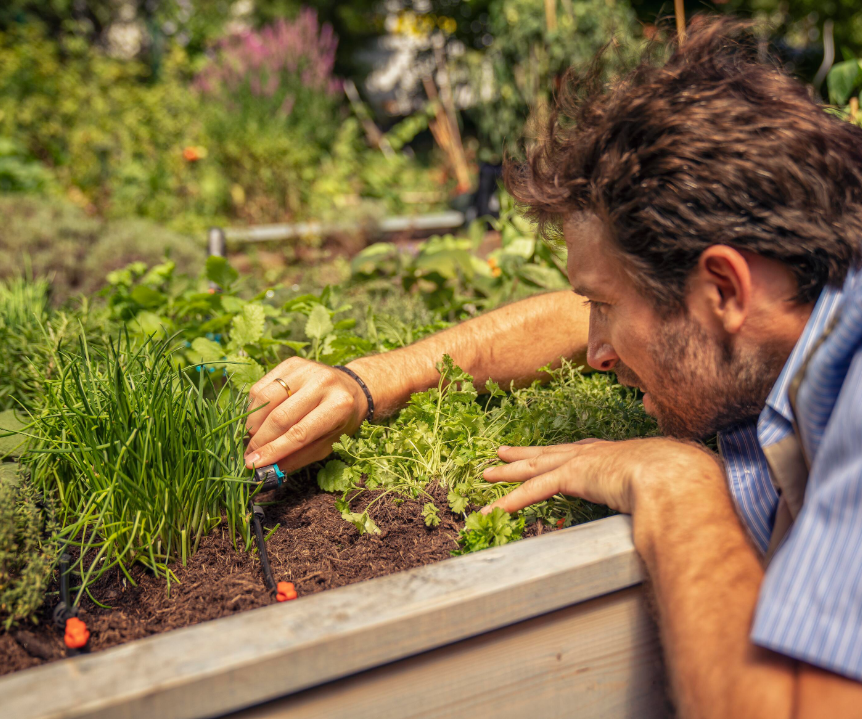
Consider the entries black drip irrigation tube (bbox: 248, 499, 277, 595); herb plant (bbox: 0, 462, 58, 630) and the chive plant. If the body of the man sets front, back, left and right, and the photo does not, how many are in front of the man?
3

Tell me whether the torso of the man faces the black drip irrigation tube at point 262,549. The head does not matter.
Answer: yes

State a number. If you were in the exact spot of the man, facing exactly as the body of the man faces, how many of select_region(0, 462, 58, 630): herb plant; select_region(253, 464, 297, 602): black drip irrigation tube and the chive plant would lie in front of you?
3

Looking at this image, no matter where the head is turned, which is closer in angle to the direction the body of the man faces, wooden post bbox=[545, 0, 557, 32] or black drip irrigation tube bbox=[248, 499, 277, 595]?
the black drip irrigation tube

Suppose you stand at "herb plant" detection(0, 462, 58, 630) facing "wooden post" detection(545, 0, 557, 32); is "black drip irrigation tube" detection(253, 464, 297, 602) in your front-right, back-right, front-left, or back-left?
front-right

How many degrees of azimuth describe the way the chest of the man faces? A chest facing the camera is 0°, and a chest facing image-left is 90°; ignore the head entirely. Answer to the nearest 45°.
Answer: approximately 90°

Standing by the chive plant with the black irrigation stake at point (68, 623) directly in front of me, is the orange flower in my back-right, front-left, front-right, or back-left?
back-right

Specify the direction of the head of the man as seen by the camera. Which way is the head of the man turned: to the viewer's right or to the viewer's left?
to the viewer's left

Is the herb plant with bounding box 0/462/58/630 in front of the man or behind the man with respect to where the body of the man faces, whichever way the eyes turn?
in front

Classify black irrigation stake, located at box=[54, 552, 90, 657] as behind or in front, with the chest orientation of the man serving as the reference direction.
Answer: in front

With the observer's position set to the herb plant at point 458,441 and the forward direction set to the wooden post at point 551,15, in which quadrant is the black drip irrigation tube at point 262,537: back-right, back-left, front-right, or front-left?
back-left

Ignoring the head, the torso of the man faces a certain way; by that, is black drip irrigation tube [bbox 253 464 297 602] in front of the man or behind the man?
in front

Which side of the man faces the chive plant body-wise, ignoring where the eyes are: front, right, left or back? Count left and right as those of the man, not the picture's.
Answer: front
